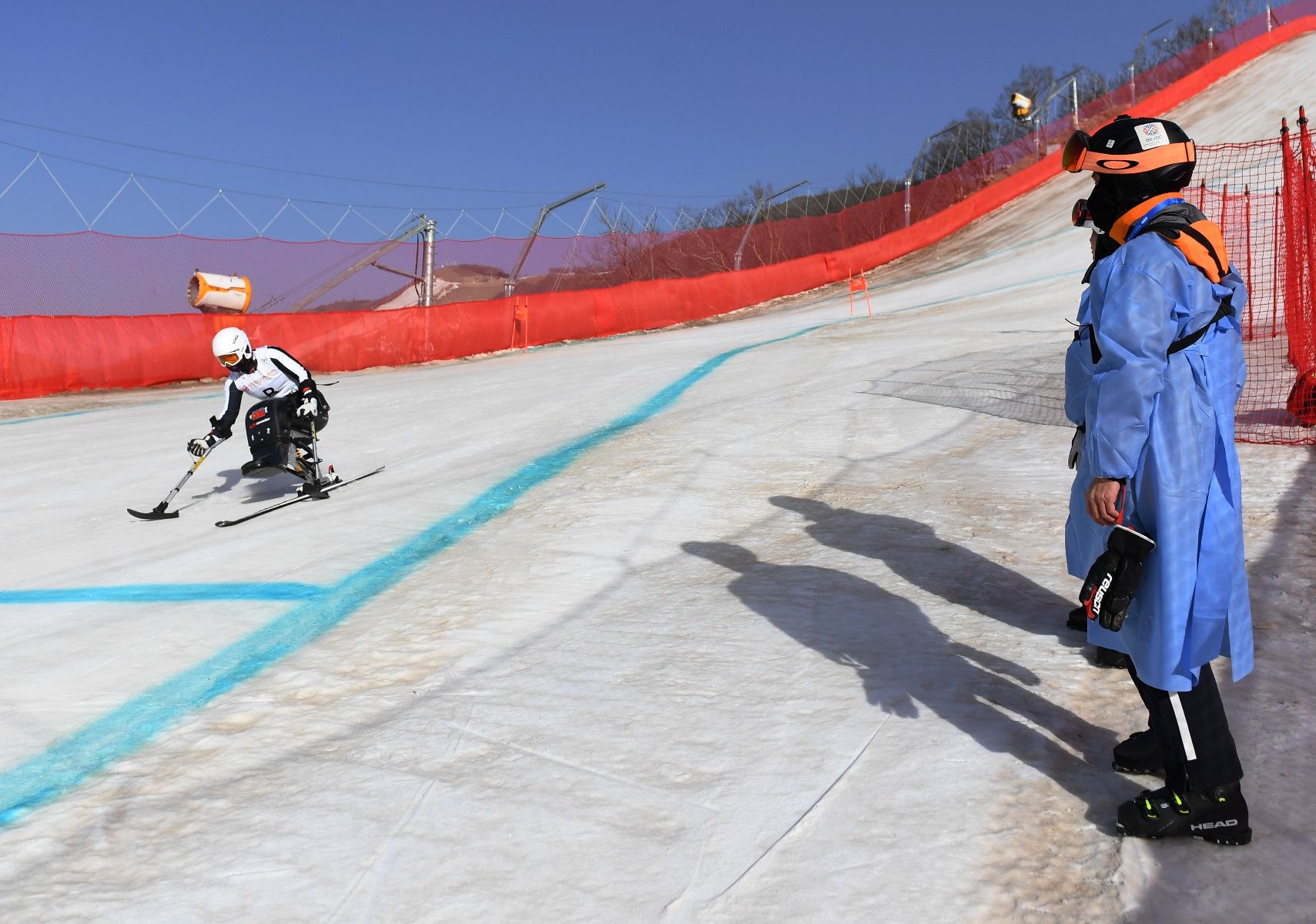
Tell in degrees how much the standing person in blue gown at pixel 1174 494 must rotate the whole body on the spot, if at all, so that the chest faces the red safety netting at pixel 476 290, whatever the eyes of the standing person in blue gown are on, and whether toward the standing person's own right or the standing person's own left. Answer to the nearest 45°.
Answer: approximately 45° to the standing person's own right

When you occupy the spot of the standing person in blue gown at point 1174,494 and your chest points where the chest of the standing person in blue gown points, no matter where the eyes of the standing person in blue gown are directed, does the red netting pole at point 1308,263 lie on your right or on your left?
on your right

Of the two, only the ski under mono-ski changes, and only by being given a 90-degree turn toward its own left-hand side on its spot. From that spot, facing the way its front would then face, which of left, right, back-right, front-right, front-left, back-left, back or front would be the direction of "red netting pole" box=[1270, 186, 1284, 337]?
front-left

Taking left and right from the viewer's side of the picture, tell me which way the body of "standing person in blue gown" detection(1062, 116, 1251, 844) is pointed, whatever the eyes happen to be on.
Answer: facing to the left of the viewer

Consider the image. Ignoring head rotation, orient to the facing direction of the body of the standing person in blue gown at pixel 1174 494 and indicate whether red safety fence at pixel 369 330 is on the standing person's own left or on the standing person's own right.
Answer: on the standing person's own right

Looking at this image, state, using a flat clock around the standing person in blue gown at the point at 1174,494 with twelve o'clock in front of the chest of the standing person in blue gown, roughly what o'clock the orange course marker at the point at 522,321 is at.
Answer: The orange course marker is roughly at 2 o'clock from the standing person in blue gown.

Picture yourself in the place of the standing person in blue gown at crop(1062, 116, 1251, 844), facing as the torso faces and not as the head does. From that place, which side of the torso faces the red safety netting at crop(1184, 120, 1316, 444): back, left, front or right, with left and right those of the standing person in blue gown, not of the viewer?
right

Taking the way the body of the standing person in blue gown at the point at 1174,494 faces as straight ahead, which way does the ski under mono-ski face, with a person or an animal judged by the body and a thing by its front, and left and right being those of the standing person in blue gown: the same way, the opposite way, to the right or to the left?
to the left

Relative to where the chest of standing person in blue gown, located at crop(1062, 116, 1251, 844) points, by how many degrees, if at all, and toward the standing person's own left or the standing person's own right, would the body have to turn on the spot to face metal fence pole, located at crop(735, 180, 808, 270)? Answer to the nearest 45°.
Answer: approximately 90° to the standing person's own right
